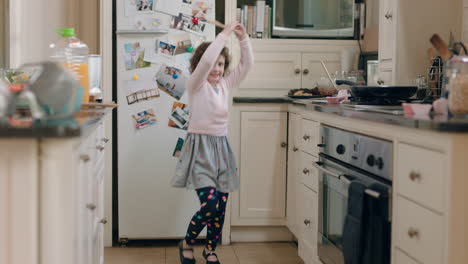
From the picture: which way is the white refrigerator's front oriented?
toward the camera

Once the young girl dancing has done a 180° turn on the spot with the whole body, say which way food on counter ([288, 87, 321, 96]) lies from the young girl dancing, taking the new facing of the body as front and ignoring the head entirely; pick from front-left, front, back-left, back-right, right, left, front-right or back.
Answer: right

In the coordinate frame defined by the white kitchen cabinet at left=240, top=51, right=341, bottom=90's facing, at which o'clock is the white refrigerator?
The white refrigerator is roughly at 2 o'clock from the white kitchen cabinet.

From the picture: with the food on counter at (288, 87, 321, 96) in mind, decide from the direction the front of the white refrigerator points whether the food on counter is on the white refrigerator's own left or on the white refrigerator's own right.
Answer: on the white refrigerator's own left

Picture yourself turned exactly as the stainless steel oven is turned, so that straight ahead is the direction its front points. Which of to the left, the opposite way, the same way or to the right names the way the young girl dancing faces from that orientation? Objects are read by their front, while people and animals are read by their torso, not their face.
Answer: to the left

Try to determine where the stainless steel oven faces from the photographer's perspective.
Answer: facing the viewer and to the left of the viewer

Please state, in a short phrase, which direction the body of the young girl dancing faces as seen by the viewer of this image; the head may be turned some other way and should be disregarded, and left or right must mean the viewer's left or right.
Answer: facing the viewer and to the right of the viewer

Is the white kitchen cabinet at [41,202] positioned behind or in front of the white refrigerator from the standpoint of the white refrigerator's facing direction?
in front

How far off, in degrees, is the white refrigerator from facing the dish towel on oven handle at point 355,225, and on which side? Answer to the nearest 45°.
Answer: approximately 45° to its left

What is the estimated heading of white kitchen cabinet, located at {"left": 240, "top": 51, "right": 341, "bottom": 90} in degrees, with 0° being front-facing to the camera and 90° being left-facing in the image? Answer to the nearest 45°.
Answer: approximately 0°

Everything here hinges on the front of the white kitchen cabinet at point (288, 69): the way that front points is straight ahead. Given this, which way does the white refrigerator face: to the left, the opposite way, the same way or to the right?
the same way
